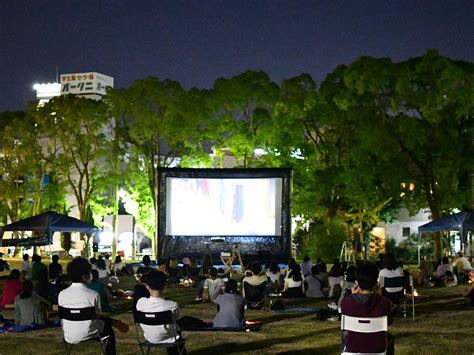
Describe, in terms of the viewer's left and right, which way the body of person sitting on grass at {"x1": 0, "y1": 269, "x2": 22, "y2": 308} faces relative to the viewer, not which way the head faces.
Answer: facing away from the viewer and to the right of the viewer

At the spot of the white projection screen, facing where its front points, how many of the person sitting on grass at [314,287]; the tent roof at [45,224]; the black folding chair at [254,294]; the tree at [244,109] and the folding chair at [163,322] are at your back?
1

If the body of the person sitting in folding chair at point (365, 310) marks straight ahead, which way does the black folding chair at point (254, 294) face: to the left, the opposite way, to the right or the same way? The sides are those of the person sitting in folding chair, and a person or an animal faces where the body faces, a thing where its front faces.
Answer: the same way

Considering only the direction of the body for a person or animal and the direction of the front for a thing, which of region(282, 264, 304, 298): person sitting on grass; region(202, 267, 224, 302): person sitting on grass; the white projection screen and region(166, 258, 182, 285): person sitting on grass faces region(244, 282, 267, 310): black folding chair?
the white projection screen

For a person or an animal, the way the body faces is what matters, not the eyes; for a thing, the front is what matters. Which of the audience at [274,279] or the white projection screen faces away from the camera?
the audience

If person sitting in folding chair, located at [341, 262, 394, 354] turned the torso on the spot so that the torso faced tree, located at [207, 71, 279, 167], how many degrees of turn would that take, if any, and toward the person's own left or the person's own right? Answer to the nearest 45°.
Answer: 0° — they already face it

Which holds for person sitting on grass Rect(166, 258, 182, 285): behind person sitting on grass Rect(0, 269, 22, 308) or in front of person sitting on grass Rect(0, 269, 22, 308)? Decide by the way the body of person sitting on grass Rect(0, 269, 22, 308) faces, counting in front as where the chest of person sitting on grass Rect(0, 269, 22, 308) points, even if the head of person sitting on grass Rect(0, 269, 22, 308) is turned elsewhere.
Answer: in front

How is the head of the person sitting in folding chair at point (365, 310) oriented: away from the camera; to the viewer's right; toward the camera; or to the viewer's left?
away from the camera

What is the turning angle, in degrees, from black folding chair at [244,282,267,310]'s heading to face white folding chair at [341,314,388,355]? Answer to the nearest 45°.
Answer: approximately 180°

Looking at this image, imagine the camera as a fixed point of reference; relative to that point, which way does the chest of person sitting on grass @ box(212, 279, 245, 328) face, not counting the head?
away from the camera

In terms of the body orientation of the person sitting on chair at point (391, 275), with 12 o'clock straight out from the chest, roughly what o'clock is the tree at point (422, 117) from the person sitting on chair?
The tree is roughly at 12 o'clock from the person sitting on chair.

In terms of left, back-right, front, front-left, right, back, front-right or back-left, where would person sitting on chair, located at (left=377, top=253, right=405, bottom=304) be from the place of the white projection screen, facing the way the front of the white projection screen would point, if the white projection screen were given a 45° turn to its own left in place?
front-right

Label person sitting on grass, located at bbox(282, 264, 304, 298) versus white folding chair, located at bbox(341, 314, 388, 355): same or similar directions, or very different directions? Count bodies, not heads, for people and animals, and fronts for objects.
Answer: same or similar directions

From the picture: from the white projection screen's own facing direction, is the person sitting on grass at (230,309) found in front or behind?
in front

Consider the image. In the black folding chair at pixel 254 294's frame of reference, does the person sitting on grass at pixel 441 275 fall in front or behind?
in front

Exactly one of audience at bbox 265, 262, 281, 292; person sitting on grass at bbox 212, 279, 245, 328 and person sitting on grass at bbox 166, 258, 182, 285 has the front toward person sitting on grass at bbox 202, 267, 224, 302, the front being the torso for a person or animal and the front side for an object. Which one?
person sitting on grass at bbox 212, 279, 245, 328

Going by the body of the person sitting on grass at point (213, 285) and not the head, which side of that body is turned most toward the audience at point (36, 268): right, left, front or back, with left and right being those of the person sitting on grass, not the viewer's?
left

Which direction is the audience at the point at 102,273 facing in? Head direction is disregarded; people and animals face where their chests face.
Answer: away from the camera
